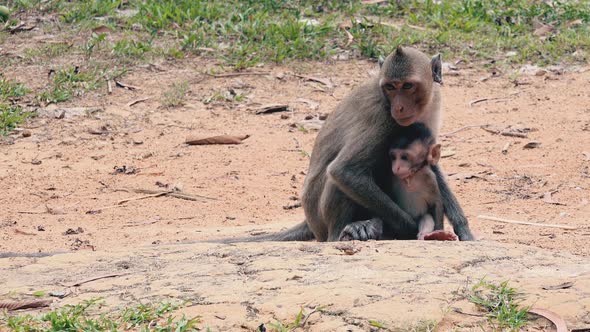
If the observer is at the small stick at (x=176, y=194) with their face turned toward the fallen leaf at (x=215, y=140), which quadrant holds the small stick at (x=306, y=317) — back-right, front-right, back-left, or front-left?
back-right

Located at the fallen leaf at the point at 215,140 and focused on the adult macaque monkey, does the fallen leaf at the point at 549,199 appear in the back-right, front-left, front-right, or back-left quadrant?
front-left

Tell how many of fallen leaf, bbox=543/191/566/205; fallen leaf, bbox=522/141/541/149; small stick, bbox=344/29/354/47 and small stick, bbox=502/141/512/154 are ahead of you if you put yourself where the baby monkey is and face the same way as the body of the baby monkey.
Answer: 0

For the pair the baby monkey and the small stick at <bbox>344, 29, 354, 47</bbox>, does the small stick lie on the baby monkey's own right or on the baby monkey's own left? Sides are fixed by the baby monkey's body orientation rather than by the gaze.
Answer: on the baby monkey's own right

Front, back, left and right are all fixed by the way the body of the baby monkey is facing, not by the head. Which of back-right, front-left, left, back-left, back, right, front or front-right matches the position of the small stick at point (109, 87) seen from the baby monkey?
right

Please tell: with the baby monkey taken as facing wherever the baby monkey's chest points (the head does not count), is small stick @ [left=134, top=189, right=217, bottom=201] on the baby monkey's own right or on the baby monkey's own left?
on the baby monkey's own right

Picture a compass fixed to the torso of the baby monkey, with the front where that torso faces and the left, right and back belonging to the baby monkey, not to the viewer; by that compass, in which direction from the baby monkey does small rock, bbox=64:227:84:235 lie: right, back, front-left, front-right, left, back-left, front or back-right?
front-right

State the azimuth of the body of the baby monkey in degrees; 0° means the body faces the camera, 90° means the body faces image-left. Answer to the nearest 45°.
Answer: approximately 45°

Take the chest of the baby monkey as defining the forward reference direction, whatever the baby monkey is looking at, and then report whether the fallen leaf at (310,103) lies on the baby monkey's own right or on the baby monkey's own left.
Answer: on the baby monkey's own right

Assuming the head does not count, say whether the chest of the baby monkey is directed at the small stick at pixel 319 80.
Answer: no

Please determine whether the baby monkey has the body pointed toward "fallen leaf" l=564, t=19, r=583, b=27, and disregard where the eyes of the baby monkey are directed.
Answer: no

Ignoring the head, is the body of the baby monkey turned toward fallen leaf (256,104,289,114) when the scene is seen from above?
no

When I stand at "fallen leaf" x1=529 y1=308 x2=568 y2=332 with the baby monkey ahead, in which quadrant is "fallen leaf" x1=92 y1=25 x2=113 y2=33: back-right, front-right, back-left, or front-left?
front-left

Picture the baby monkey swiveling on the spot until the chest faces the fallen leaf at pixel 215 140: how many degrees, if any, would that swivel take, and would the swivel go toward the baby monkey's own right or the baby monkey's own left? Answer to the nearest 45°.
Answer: approximately 90° to the baby monkey's own right
